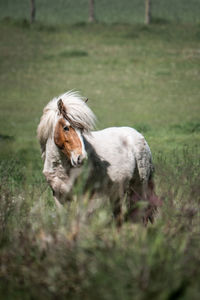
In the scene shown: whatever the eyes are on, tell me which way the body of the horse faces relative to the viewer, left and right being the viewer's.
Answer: facing the viewer and to the left of the viewer
